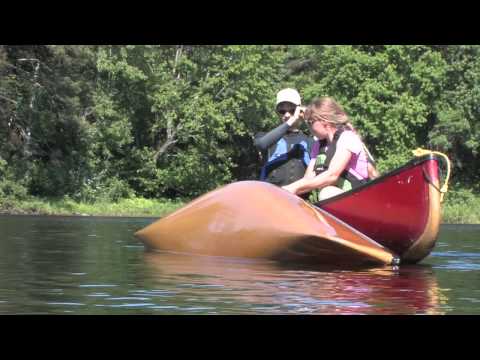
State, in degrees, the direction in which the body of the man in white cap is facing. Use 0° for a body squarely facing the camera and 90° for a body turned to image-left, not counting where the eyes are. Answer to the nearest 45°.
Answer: approximately 0°
